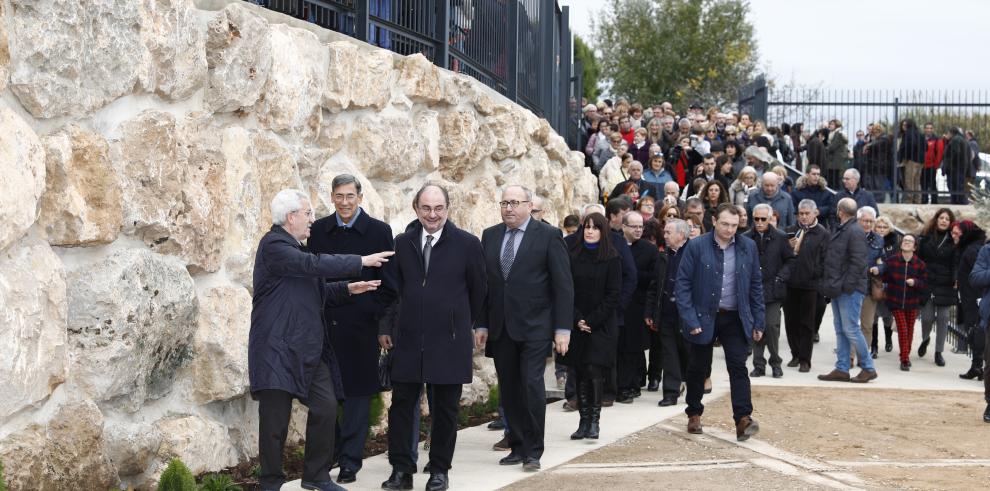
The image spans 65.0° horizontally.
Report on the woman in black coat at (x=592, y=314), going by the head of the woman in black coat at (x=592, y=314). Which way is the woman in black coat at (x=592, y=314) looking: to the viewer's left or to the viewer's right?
to the viewer's left

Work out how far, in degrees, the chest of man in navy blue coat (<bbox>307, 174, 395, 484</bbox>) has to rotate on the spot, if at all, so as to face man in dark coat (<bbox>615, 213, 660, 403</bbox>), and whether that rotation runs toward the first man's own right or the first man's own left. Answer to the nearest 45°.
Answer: approximately 135° to the first man's own left

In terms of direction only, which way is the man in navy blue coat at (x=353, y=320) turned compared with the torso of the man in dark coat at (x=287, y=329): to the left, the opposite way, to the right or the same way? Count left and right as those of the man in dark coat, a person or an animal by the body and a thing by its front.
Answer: to the right

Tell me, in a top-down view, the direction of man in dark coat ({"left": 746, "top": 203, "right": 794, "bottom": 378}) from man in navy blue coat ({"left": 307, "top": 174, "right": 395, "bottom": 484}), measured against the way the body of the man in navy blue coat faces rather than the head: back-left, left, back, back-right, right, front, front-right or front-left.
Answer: back-left

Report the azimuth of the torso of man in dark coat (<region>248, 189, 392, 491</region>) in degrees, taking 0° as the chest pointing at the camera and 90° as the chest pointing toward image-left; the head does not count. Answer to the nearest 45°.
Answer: approximately 270°

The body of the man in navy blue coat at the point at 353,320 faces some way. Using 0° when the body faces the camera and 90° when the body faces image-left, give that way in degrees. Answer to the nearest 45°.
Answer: approximately 0°

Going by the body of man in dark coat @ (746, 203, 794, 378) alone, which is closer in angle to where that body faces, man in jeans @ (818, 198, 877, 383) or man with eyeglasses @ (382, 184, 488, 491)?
the man with eyeglasses

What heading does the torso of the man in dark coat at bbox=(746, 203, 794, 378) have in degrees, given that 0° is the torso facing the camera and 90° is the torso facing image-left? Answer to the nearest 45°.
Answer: approximately 0°
